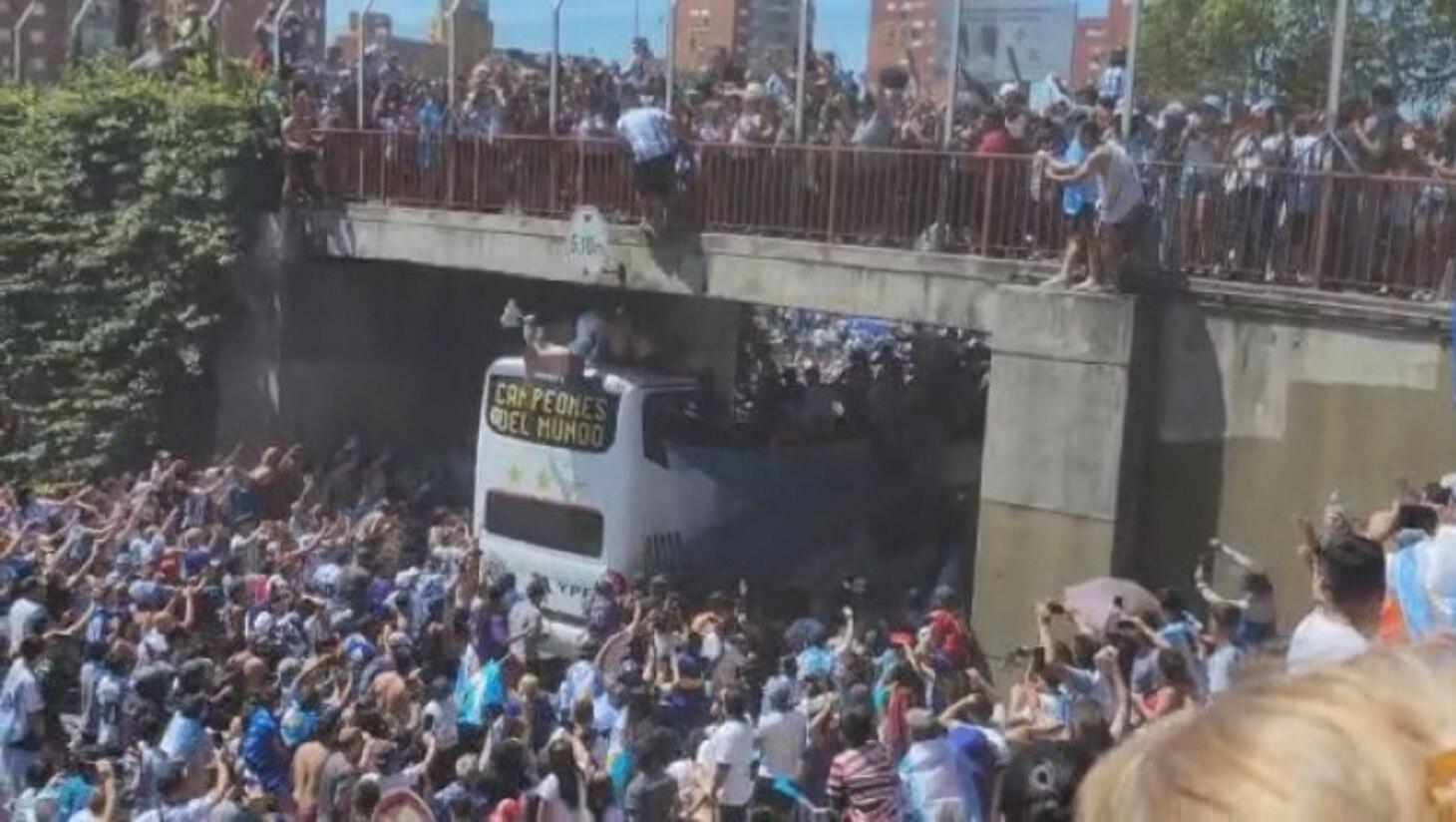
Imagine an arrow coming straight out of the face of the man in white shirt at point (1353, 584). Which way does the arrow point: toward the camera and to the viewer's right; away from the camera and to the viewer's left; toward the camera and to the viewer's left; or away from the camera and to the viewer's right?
away from the camera and to the viewer's left

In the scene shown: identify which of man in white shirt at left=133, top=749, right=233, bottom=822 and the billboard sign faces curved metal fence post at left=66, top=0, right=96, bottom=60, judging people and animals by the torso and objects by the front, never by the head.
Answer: the man in white shirt

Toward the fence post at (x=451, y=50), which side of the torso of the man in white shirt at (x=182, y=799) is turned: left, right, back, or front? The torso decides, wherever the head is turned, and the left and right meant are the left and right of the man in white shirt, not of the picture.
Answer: front

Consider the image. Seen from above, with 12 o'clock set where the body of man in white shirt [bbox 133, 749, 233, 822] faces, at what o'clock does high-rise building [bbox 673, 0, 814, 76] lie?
The high-rise building is roughly at 1 o'clock from the man in white shirt.

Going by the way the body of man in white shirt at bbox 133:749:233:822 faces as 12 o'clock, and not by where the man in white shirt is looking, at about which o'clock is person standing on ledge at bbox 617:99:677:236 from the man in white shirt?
The person standing on ledge is roughly at 1 o'clock from the man in white shirt.

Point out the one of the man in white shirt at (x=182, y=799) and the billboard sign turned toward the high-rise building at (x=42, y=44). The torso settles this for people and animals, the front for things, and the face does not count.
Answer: the man in white shirt

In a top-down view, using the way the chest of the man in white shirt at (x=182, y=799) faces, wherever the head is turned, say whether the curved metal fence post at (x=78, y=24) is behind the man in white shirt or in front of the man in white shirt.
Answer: in front

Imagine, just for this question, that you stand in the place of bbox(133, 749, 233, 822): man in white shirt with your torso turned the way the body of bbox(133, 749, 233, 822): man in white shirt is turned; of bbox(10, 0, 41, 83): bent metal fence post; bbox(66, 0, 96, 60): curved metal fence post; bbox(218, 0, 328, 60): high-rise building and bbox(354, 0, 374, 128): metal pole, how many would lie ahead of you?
4

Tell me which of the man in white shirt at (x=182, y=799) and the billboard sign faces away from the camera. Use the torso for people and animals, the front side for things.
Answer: the man in white shirt

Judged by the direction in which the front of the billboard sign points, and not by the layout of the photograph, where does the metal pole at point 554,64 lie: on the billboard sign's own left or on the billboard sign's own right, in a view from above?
on the billboard sign's own right

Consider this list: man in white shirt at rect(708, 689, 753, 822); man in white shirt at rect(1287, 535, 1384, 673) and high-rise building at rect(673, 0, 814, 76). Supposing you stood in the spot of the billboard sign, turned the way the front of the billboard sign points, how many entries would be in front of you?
2

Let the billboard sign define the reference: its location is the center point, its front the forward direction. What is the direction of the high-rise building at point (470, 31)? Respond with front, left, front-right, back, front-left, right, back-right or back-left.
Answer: back-right

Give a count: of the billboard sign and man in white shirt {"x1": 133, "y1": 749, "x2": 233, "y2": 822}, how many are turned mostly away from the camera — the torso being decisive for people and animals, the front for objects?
1

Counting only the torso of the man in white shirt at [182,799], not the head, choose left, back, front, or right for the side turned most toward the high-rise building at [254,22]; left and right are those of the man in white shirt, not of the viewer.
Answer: front

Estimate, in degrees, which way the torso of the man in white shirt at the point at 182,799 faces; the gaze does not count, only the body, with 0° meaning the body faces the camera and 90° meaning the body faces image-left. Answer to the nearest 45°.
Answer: approximately 180°

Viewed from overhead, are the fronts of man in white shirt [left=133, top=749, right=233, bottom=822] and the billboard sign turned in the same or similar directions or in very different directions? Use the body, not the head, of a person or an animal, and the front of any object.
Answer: very different directions
